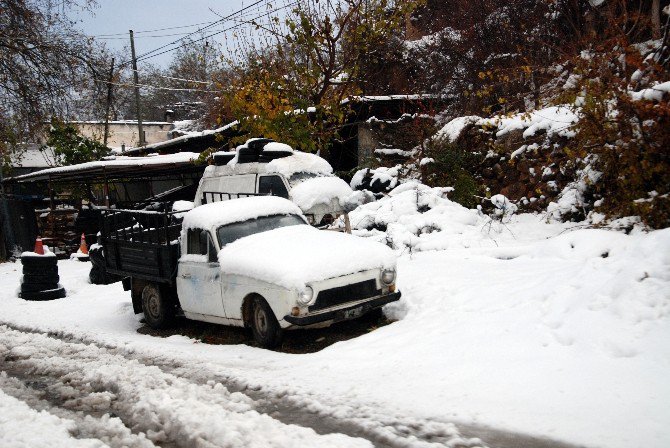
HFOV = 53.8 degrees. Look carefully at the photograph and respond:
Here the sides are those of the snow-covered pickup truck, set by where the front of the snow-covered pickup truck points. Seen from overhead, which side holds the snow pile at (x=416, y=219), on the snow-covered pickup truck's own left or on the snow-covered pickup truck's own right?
on the snow-covered pickup truck's own left

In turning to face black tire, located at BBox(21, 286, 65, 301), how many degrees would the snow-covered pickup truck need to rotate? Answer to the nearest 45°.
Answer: approximately 180°

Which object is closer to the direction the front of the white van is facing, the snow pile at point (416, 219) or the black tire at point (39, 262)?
the snow pile

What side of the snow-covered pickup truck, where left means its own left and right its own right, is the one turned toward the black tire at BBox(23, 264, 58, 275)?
back

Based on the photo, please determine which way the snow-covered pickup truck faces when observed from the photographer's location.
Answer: facing the viewer and to the right of the viewer

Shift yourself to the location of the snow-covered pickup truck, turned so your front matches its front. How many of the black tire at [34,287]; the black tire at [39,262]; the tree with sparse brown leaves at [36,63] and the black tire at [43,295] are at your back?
4

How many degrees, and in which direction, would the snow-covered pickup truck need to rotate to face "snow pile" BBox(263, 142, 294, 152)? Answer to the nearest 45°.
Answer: approximately 135° to its left

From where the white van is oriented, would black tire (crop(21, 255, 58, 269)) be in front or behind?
behind

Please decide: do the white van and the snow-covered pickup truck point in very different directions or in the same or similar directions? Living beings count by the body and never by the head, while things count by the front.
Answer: same or similar directions

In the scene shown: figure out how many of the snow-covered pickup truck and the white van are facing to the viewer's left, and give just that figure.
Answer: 0

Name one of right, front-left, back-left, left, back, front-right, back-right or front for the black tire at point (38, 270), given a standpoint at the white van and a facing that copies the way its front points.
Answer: back-right

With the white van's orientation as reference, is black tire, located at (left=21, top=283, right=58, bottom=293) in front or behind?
behind

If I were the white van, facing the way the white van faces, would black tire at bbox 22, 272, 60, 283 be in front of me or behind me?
behind
